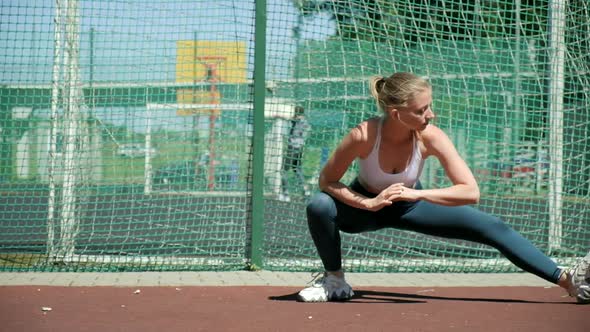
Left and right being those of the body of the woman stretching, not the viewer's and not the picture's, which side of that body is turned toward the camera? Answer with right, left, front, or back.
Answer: front

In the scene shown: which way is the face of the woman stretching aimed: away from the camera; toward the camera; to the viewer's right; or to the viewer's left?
to the viewer's right

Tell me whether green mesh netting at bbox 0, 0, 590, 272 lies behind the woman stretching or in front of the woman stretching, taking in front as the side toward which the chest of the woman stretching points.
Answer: behind

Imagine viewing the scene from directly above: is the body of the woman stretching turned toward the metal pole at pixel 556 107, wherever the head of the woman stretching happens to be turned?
no
